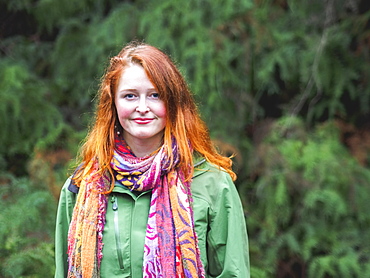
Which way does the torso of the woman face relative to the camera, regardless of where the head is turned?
toward the camera
